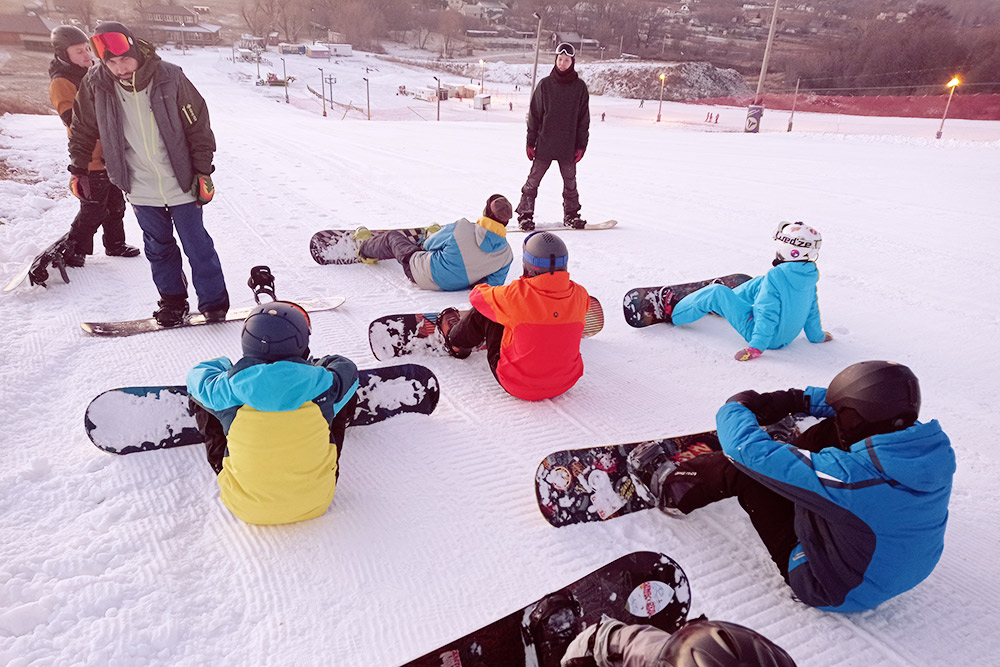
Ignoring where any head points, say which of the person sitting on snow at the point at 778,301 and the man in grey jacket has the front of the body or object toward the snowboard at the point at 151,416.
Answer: the man in grey jacket

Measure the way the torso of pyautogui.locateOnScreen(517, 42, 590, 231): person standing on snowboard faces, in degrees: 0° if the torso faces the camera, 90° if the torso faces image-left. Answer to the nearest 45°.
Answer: approximately 0°

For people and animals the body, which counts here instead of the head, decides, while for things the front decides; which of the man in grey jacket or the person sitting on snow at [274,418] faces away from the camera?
the person sitting on snow

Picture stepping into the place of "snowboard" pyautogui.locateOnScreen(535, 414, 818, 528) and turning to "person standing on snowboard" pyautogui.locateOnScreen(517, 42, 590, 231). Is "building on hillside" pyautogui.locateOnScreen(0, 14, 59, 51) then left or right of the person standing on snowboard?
left

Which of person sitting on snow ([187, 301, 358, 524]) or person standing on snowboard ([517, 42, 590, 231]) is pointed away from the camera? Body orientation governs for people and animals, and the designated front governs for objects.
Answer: the person sitting on snow

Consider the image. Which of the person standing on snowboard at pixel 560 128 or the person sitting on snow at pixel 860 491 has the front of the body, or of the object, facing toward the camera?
the person standing on snowboard

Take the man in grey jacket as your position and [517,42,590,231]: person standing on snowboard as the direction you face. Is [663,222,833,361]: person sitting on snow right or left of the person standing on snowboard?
right

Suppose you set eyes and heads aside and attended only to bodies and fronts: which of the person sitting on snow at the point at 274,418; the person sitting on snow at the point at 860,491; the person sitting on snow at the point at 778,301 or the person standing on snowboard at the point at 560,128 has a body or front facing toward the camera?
the person standing on snowboard

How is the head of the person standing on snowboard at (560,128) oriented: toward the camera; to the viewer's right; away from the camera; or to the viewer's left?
toward the camera

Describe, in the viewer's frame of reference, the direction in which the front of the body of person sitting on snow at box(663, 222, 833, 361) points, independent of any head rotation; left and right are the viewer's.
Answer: facing away from the viewer and to the left of the viewer

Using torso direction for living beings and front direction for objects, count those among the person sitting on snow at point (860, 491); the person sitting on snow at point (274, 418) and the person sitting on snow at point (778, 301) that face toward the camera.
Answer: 0

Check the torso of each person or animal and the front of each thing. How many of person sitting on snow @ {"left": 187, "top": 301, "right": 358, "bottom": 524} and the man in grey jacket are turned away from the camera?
1

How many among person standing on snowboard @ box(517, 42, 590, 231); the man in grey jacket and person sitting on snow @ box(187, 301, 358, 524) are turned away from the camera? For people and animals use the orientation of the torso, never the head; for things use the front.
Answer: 1

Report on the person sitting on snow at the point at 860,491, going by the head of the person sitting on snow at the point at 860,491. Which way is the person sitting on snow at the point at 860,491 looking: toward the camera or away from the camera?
away from the camera

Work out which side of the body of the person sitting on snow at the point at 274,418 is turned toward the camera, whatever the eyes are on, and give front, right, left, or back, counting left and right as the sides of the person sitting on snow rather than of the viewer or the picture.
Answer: back

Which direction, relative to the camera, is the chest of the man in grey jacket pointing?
toward the camera

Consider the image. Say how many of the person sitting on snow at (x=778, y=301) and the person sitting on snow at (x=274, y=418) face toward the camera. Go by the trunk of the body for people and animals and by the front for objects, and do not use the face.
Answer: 0

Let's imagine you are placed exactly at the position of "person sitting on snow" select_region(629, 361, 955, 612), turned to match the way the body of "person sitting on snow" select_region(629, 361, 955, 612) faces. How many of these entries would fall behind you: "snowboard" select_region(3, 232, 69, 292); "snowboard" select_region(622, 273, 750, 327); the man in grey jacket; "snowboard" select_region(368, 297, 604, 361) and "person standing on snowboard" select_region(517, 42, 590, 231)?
0
